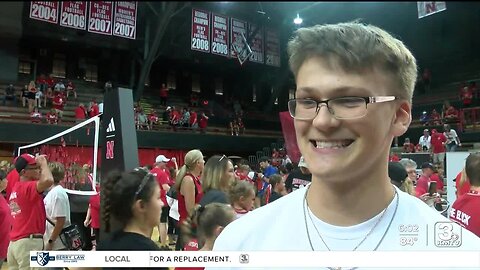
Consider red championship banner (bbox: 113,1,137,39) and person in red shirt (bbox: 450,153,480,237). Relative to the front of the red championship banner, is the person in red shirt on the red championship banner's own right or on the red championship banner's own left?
on the red championship banner's own left

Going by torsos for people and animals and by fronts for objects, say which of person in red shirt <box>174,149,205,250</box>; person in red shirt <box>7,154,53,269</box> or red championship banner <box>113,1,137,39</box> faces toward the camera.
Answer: the red championship banner

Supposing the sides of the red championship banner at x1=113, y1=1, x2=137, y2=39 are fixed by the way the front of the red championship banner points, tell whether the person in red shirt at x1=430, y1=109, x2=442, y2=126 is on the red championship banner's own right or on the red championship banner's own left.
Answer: on the red championship banner's own left

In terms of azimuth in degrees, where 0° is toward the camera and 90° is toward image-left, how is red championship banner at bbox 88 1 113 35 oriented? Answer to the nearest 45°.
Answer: approximately 0°

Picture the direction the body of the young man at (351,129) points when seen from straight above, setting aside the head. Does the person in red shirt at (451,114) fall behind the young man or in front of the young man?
behind
